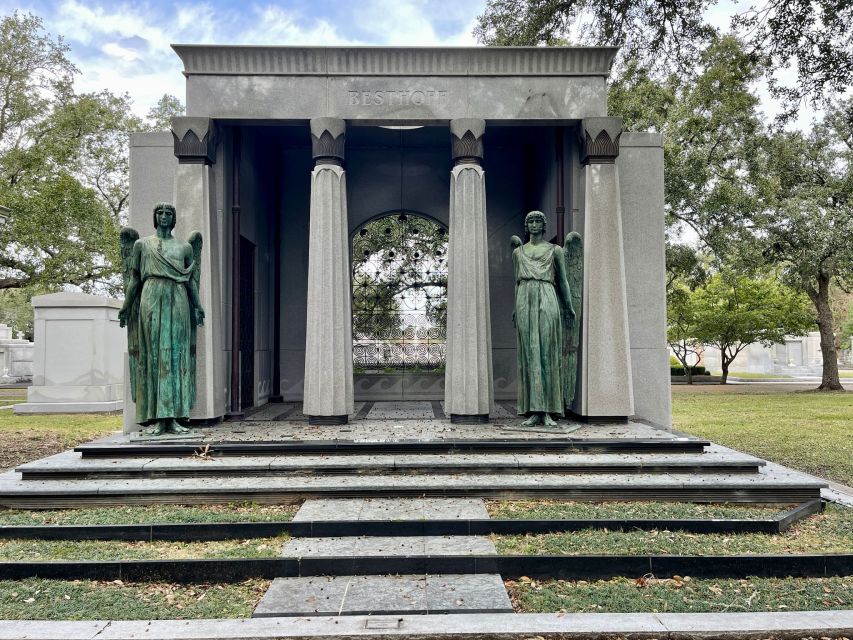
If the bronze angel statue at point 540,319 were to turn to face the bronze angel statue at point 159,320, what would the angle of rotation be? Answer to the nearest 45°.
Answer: approximately 90° to its right

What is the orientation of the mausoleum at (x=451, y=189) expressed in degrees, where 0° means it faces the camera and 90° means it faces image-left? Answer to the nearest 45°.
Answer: approximately 0°

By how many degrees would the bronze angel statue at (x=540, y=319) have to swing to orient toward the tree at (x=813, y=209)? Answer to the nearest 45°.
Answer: approximately 135° to its left

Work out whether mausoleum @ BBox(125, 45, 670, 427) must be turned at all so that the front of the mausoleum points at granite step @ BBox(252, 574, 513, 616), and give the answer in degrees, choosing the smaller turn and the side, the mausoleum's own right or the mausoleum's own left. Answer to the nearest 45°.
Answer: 0° — it already faces it

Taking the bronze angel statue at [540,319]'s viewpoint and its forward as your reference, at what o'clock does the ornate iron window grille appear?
The ornate iron window grille is roughly at 5 o'clock from the bronze angel statue.

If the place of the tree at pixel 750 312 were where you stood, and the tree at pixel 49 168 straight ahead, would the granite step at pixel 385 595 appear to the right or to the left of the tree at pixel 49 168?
left

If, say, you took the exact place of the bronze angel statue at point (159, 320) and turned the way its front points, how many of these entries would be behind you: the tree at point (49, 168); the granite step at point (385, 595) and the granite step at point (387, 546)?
1

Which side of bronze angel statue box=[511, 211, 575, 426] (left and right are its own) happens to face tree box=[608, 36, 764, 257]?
back

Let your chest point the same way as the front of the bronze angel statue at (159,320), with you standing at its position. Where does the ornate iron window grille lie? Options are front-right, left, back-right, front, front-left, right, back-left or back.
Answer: back-left

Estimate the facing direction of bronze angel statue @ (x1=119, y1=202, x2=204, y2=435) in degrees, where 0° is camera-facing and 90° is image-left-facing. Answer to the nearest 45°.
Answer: approximately 0°

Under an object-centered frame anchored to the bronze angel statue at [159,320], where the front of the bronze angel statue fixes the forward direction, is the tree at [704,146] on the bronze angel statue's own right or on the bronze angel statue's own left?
on the bronze angel statue's own left

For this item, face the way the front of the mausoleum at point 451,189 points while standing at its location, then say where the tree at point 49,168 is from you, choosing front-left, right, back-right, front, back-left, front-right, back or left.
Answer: back-right

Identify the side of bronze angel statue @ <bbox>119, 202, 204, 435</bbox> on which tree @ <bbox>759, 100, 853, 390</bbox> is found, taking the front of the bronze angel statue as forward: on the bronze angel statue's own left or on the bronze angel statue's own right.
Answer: on the bronze angel statue's own left
